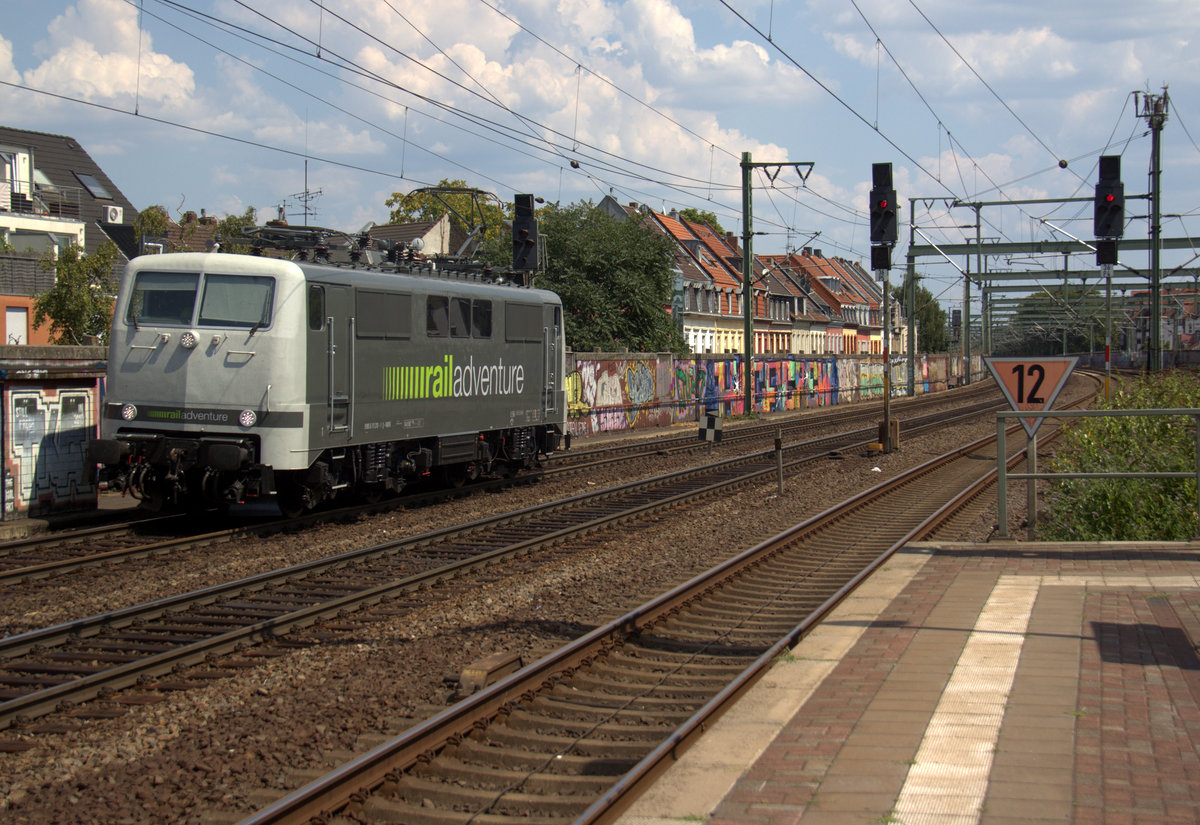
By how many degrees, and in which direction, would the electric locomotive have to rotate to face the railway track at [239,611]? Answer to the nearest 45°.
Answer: approximately 45° to its left

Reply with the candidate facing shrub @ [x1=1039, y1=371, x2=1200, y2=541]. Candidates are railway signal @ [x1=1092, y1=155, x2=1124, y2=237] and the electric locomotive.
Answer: the railway signal

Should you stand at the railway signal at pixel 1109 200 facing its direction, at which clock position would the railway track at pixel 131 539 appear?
The railway track is roughly at 1 o'clock from the railway signal.

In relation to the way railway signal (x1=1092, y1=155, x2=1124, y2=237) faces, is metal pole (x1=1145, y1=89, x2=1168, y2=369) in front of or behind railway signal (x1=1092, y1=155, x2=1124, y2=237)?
behind

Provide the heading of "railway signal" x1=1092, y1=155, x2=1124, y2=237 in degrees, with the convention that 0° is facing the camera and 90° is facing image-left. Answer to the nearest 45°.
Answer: approximately 0°

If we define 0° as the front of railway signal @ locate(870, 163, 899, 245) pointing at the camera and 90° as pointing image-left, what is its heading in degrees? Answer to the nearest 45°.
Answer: approximately 0°

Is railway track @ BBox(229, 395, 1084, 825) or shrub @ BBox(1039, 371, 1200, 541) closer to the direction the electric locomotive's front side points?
the railway track

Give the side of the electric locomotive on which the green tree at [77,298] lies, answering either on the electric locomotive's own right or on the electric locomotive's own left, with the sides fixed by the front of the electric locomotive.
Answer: on the electric locomotive's own right

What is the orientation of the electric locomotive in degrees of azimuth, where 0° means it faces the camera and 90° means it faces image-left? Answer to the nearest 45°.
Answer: approximately 45°

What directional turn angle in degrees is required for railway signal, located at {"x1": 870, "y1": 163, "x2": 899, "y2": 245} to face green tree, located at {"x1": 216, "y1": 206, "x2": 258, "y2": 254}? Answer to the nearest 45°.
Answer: approximately 135° to its right

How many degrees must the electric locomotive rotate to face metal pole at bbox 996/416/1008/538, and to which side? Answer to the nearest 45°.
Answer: approximately 90° to its left
